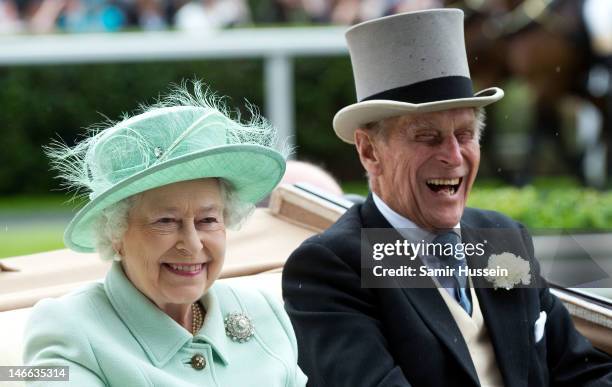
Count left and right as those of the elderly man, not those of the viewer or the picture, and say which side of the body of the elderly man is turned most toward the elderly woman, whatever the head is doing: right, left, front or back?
right

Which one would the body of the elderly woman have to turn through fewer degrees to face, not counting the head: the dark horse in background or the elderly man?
the elderly man

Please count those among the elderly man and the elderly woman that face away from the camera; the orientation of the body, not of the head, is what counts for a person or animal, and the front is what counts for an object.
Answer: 0

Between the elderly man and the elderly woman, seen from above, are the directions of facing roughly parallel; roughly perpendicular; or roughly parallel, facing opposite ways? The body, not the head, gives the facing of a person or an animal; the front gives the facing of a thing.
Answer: roughly parallel

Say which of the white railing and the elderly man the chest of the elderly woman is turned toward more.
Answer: the elderly man

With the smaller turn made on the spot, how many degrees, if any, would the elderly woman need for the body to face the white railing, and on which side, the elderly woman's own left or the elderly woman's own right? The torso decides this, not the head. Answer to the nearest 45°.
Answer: approximately 135° to the elderly woman's own left

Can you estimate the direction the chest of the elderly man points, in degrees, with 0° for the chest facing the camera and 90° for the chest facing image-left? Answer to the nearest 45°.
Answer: approximately 315°

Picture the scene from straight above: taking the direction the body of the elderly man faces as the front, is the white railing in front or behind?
behind

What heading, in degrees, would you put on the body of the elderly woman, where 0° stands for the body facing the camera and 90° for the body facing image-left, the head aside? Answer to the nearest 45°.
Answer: approximately 315°

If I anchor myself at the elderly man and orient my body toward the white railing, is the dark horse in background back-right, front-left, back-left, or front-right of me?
front-right
